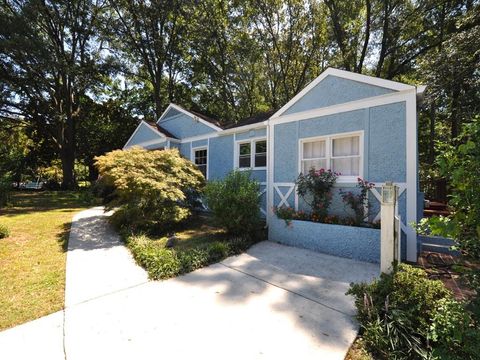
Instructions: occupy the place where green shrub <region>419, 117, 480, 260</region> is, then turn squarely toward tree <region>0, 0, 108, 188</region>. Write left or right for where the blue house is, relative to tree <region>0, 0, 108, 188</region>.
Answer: right

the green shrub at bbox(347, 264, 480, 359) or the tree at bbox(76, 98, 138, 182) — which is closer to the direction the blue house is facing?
the green shrub

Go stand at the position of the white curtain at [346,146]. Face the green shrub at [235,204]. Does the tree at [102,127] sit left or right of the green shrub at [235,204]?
right

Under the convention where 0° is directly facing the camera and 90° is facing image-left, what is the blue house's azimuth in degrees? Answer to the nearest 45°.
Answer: approximately 45°

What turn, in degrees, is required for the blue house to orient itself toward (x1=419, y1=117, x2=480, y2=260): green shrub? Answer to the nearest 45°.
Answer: approximately 45° to its left

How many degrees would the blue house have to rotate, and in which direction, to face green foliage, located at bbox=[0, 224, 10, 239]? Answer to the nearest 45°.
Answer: approximately 45° to its right

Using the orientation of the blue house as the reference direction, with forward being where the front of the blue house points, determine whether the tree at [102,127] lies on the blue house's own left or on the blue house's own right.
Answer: on the blue house's own right

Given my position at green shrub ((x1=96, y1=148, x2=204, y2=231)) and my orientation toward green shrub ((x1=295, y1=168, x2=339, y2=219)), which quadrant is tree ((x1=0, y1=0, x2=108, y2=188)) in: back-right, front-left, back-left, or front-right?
back-left

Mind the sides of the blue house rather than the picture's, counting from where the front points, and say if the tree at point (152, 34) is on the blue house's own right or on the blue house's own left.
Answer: on the blue house's own right

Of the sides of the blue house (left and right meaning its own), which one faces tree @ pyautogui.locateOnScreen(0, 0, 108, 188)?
right

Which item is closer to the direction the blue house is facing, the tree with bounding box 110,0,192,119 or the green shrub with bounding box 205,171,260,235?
the green shrub

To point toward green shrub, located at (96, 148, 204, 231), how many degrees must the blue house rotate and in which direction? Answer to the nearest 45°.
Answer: approximately 45° to its right
